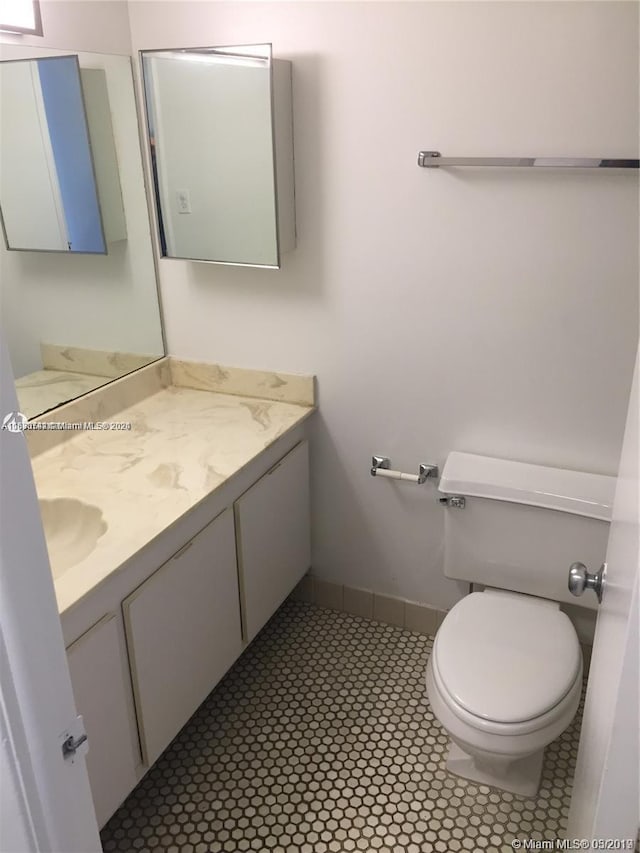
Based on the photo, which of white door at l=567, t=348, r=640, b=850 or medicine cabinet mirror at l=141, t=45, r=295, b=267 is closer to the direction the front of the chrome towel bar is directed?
the white door

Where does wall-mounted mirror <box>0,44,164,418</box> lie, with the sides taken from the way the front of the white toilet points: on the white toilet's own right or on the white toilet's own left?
on the white toilet's own right

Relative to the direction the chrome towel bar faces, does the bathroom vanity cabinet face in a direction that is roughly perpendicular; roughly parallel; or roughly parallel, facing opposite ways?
roughly perpendicular

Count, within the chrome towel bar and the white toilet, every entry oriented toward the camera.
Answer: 2

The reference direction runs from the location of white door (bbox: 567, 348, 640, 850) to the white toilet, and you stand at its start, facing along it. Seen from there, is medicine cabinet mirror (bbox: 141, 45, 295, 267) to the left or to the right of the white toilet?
left

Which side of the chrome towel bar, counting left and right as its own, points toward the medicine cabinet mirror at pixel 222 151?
right

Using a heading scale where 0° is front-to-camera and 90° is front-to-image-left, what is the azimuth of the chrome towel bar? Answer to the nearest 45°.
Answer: approximately 0°

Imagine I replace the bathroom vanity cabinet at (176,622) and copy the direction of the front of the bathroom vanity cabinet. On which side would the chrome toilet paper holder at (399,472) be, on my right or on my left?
on my left

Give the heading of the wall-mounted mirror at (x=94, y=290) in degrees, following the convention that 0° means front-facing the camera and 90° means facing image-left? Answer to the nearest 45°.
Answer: approximately 315°
